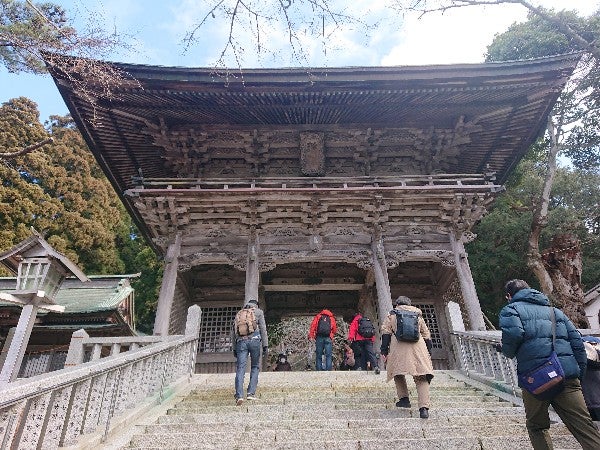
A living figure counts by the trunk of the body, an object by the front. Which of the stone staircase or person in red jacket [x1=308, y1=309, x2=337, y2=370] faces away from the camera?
the person in red jacket

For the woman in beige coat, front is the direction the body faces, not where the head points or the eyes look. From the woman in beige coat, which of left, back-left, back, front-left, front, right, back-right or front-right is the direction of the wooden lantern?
left

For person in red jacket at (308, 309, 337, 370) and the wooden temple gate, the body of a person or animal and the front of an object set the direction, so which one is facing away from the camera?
the person in red jacket

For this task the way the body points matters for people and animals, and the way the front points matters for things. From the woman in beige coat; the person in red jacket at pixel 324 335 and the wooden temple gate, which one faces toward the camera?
the wooden temple gate

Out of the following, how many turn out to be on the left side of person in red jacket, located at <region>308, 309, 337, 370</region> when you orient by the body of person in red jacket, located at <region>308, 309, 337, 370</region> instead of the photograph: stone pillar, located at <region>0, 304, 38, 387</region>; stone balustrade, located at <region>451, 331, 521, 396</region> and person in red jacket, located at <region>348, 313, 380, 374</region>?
1

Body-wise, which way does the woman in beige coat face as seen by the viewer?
away from the camera

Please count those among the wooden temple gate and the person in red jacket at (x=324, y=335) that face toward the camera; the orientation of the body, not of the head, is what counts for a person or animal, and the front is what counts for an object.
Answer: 1

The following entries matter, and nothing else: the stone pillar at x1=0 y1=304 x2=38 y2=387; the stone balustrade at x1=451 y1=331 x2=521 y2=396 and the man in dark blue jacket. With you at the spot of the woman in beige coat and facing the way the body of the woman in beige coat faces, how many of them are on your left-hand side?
1

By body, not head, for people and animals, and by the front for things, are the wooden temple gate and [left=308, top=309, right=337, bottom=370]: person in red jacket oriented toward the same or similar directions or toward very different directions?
very different directions

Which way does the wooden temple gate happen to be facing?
toward the camera

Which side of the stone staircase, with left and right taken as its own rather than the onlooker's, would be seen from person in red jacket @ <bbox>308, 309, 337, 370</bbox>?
back

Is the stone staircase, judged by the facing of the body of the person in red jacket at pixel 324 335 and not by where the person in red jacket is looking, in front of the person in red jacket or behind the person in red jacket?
behind

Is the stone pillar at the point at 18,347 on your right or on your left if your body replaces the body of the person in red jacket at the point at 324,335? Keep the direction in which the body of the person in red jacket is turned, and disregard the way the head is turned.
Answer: on your left

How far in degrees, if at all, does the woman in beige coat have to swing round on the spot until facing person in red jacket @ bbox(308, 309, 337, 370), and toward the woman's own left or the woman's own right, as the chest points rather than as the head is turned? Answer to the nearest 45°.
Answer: approximately 45° to the woman's own left

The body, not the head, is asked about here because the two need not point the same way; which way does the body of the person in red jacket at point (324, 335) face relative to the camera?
away from the camera

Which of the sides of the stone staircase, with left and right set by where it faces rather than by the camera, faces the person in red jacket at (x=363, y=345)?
back

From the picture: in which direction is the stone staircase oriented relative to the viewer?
toward the camera

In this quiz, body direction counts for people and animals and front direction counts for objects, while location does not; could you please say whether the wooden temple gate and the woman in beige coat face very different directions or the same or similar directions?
very different directions

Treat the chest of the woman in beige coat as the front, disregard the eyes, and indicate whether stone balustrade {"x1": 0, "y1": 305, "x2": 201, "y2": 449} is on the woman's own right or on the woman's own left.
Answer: on the woman's own left
